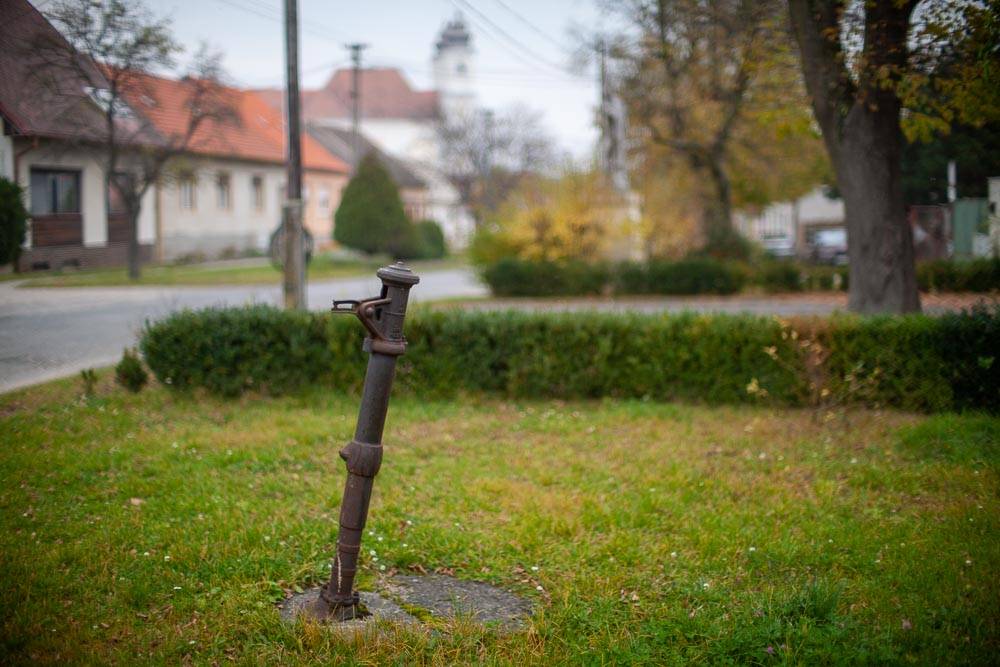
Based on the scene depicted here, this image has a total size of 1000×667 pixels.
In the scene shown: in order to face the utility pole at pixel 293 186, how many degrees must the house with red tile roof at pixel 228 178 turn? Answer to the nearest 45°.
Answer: approximately 45° to its right

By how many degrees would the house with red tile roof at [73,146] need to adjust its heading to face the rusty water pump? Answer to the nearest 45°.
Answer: approximately 45° to its right

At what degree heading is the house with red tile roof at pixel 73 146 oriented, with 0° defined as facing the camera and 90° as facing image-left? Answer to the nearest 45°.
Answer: approximately 315°

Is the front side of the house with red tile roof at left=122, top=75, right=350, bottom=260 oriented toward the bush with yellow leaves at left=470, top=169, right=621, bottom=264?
yes

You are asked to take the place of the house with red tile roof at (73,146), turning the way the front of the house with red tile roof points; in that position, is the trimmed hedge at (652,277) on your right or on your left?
on your left

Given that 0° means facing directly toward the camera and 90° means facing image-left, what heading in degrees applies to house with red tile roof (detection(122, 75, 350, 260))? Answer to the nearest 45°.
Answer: approximately 315°
